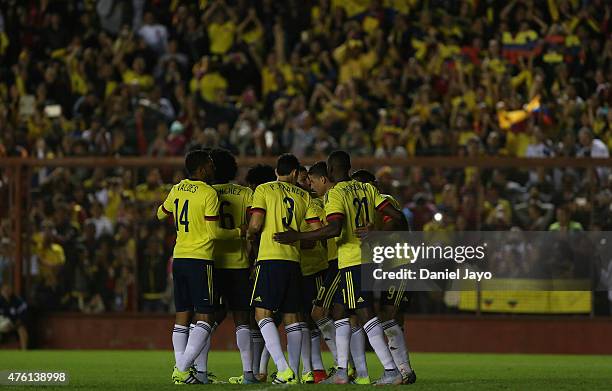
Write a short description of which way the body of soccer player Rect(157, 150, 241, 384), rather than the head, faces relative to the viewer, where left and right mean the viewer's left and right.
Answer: facing away from the viewer and to the right of the viewer

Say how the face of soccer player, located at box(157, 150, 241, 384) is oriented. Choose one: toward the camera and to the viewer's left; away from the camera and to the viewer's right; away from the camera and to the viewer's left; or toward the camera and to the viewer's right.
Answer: away from the camera and to the viewer's right

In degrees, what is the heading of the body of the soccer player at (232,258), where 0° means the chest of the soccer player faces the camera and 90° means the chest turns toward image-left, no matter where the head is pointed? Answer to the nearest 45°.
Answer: approximately 225°

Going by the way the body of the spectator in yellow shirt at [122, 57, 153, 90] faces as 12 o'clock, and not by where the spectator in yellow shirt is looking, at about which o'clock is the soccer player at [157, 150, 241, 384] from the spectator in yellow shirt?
The soccer player is roughly at 12 o'clock from the spectator in yellow shirt.

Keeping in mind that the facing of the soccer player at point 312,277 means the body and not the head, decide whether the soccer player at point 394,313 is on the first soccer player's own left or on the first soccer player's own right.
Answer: on the first soccer player's own left

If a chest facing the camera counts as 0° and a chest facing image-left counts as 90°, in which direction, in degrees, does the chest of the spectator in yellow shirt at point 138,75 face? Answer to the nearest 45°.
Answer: approximately 0°

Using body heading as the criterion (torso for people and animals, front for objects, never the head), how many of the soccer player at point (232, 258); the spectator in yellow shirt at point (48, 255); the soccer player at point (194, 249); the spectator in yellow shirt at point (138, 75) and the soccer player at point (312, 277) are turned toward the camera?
3
